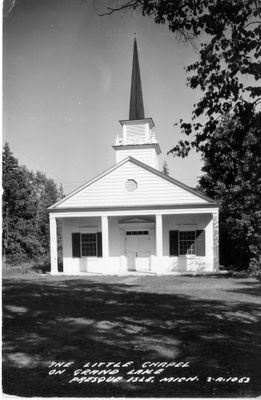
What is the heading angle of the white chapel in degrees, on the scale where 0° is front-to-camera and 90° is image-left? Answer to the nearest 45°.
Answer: approximately 0°
